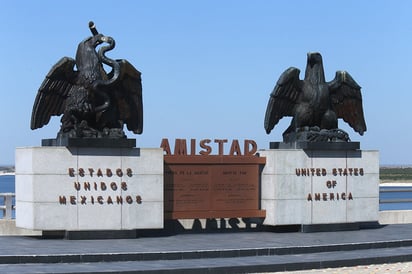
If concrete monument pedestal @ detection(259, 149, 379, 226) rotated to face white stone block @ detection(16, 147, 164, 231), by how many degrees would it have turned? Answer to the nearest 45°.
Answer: approximately 45° to its right

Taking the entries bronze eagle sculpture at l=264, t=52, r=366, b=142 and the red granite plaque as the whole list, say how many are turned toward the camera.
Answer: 2

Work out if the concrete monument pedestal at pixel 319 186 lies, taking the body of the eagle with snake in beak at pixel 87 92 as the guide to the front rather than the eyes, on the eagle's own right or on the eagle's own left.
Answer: on the eagle's own left

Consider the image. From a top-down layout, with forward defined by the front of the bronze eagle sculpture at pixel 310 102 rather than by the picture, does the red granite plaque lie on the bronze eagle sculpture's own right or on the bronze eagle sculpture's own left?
on the bronze eagle sculpture's own right

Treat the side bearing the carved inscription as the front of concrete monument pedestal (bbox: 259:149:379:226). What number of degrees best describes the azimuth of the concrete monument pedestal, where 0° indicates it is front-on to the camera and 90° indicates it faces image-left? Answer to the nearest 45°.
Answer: approximately 0°

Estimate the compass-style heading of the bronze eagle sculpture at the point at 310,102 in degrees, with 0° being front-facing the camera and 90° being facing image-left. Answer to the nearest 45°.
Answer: approximately 0°

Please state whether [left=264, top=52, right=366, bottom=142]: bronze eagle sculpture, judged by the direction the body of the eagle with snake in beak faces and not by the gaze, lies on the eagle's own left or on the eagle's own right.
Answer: on the eagle's own left

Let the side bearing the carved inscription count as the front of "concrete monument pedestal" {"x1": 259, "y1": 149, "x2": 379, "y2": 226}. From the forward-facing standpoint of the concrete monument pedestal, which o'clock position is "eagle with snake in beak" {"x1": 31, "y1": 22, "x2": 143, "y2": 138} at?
The eagle with snake in beak is roughly at 2 o'clock from the concrete monument pedestal.

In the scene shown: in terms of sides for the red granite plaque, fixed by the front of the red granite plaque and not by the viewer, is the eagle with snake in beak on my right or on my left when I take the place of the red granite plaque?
on my right

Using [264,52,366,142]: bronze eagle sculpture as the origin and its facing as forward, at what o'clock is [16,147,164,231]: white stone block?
The white stone block is roughly at 2 o'clock from the bronze eagle sculpture.
